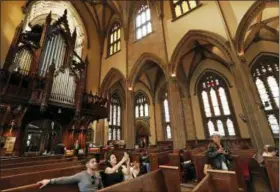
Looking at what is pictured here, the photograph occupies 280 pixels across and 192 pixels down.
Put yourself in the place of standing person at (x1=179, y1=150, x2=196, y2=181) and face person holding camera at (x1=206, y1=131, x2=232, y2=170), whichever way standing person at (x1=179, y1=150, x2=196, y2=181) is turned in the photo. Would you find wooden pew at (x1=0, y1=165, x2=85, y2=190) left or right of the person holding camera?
right

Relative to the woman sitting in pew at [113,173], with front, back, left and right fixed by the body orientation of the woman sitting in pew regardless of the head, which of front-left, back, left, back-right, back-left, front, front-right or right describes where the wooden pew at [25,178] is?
back-right

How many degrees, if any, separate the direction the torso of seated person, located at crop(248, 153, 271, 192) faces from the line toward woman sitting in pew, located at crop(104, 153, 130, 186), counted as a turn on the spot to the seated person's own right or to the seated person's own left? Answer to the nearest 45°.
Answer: approximately 90° to the seated person's own right

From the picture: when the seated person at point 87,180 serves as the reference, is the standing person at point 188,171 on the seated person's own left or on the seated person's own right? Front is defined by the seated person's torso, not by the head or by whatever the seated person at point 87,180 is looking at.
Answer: on the seated person's own left

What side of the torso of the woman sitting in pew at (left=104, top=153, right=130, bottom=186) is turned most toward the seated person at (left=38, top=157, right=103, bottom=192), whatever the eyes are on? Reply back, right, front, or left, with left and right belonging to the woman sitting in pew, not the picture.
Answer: right

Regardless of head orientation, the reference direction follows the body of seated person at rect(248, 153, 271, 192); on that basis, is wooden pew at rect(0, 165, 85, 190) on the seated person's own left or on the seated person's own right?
on the seated person's own right

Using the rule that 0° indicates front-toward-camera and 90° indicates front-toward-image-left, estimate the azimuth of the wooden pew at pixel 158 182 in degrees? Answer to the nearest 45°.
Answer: approximately 315°

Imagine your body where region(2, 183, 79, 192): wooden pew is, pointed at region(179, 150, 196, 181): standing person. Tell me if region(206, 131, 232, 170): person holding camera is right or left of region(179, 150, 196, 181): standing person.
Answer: right
